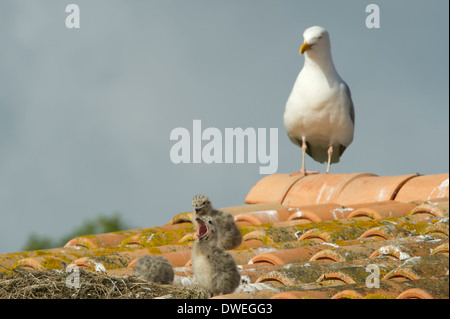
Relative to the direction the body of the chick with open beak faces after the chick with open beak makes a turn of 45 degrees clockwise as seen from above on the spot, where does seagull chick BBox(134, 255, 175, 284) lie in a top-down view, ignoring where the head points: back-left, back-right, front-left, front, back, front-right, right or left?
front-right

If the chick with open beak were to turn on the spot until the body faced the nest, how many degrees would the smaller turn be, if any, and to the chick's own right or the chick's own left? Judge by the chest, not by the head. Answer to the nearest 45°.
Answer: approximately 45° to the chick's own right

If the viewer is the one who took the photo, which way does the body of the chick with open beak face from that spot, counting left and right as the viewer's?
facing the viewer and to the left of the viewer

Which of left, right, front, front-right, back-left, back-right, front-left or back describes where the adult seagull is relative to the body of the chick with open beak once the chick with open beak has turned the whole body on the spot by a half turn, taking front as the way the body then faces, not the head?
front-left
